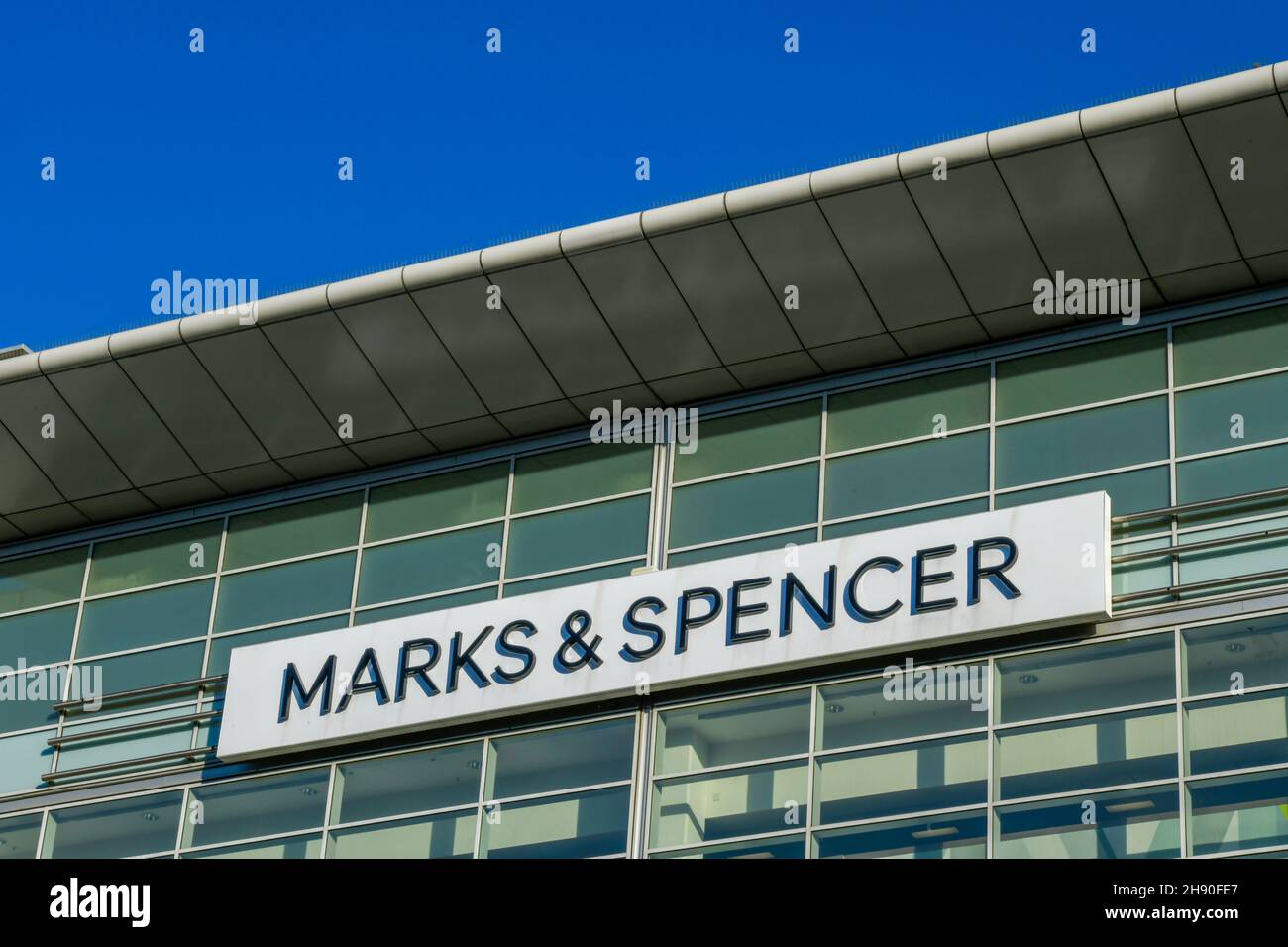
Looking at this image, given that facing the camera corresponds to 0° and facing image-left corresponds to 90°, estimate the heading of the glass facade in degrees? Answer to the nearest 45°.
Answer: approximately 45°
